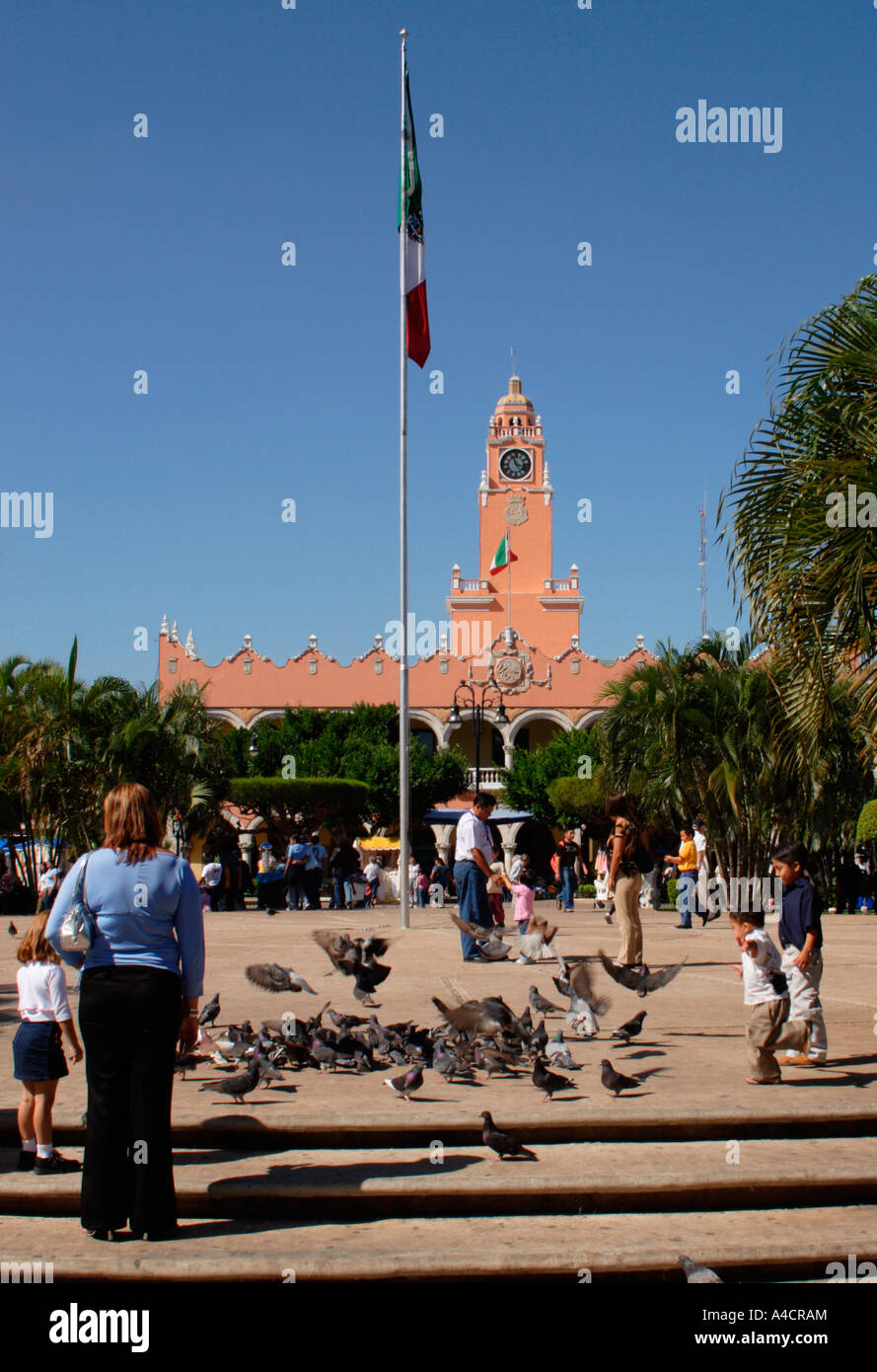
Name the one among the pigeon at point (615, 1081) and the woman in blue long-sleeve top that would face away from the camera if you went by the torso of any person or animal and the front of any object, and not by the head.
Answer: the woman in blue long-sleeve top

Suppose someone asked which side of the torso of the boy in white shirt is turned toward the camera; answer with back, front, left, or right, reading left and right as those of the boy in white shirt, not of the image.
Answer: left

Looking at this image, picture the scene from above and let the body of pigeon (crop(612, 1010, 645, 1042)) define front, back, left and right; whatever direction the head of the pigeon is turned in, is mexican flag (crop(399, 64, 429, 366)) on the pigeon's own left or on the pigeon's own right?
on the pigeon's own left

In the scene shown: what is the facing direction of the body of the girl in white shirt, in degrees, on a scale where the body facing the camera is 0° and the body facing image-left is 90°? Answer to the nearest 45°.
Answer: approximately 225°

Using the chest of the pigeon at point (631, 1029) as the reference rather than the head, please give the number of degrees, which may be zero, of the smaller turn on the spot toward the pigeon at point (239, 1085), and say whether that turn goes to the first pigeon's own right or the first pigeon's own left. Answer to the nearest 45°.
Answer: approximately 135° to the first pigeon's own right

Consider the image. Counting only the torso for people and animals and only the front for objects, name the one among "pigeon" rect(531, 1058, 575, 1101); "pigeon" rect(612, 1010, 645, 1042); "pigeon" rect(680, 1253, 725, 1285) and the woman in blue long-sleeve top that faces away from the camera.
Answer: the woman in blue long-sleeve top

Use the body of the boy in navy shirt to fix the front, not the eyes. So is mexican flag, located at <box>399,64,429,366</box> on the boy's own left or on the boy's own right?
on the boy's own right
